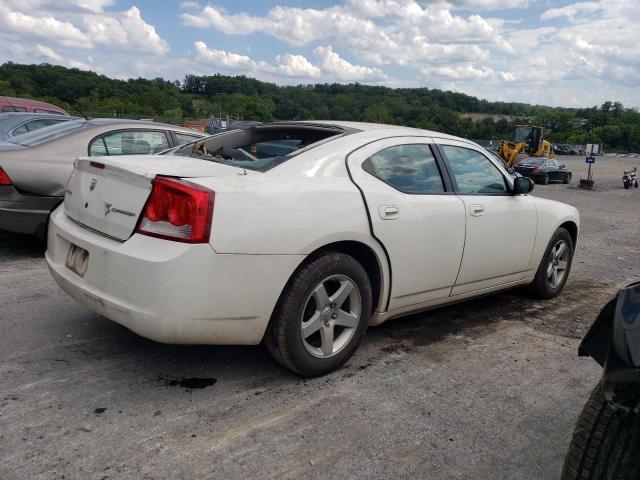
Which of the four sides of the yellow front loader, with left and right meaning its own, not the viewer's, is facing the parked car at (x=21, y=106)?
front

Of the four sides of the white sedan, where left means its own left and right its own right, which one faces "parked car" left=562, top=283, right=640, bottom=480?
right

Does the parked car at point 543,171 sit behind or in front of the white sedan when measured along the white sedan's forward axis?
in front

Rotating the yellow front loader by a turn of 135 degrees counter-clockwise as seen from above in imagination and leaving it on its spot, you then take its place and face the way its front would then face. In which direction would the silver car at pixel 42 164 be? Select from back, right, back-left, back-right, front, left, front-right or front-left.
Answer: right

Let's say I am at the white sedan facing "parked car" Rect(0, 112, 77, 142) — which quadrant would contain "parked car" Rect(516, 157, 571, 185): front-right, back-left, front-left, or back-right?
front-right

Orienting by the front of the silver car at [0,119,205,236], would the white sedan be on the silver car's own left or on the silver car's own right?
on the silver car's own right

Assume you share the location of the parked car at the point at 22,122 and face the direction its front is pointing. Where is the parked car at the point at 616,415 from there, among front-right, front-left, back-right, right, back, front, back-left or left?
back-right

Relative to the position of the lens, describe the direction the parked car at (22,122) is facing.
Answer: facing away from the viewer and to the right of the viewer

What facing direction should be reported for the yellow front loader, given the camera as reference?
facing the viewer and to the left of the viewer

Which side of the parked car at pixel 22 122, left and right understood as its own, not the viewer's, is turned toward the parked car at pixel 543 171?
front

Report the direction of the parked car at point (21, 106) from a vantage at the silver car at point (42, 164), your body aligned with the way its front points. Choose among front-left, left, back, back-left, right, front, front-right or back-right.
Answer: front-left

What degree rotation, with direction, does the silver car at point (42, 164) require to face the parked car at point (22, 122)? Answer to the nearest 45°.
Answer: approximately 45° to its left

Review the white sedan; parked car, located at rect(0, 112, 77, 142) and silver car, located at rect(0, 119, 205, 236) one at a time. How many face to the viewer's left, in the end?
0

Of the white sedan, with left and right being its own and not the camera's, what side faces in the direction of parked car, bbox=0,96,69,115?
left

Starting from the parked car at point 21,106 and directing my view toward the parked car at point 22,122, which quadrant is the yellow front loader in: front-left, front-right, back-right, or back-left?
back-left

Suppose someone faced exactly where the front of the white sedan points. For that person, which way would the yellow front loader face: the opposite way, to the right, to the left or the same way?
the opposite way

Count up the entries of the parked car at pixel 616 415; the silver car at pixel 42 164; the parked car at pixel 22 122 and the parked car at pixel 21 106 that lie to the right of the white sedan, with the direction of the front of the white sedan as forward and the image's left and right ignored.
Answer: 1

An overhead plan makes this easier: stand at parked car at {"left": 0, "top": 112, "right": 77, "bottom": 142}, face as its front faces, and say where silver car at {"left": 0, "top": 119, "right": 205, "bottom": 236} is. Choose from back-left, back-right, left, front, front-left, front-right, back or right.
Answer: back-right
